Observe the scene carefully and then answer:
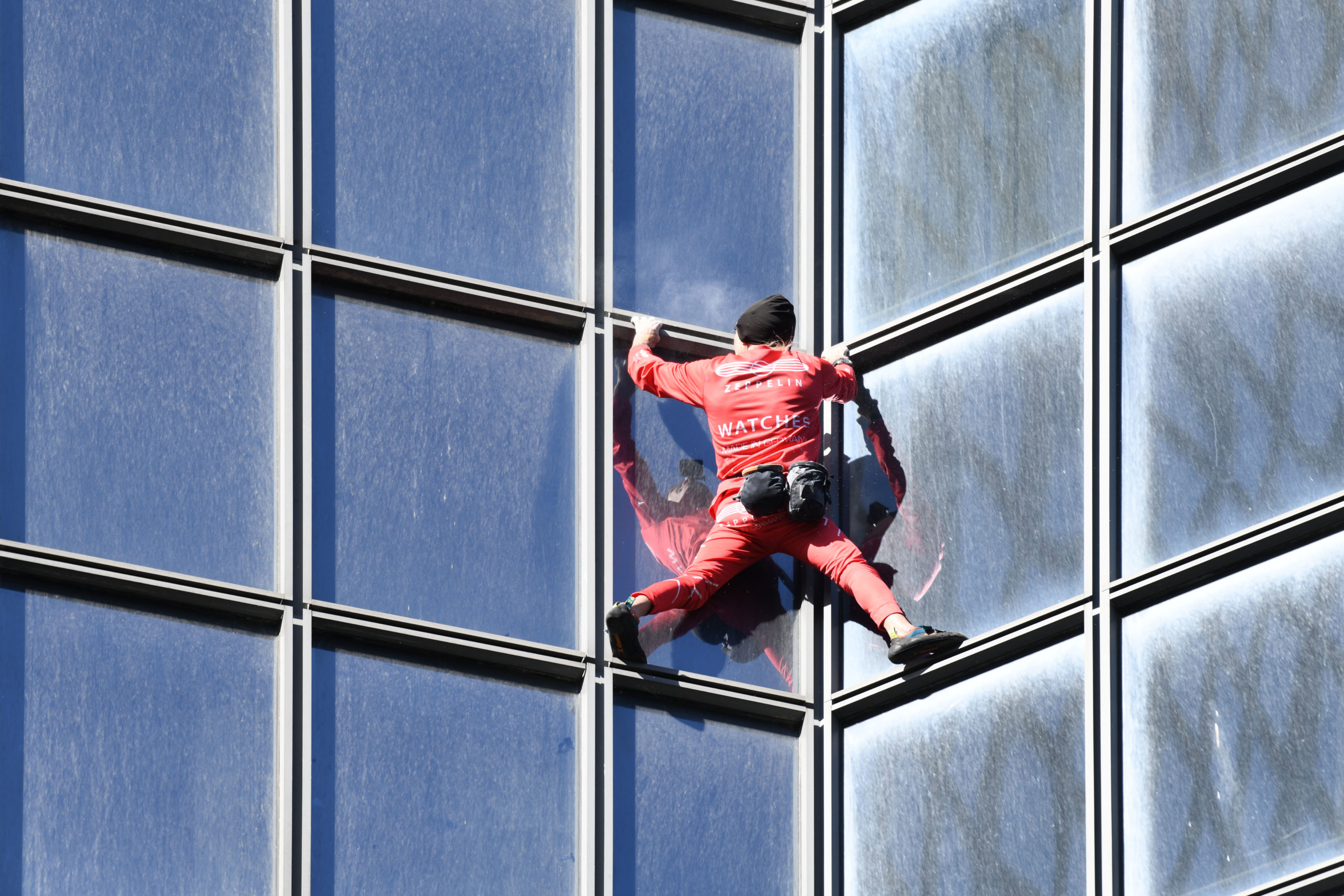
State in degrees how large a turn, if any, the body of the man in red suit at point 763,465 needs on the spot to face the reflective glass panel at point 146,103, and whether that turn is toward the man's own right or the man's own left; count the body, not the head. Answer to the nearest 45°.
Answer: approximately 90° to the man's own left

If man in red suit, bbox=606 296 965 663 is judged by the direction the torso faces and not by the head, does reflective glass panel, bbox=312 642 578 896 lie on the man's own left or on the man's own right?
on the man's own left

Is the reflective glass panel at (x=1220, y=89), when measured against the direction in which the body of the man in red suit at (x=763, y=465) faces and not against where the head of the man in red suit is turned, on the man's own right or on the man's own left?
on the man's own right

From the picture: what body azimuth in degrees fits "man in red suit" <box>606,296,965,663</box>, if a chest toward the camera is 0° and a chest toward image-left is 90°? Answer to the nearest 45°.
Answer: approximately 180°
